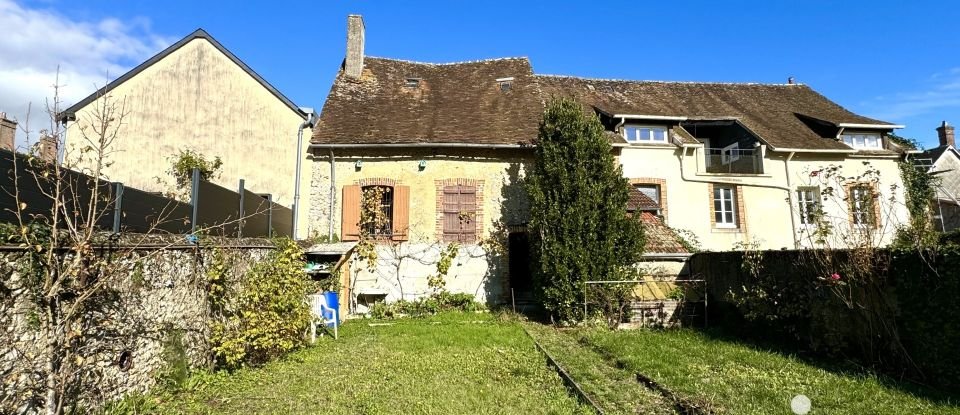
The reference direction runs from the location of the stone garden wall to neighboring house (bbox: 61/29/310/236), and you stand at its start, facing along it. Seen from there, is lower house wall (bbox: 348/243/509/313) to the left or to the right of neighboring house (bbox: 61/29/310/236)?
right

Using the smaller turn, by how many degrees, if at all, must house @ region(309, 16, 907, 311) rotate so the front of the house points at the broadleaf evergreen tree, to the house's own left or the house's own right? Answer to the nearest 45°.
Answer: approximately 45° to the house's own left

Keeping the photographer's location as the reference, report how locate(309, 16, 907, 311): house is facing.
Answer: facing the viewer

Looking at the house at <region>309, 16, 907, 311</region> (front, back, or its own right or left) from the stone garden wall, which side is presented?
front

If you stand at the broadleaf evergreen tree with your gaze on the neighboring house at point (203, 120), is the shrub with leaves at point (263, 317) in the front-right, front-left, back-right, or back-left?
front-left

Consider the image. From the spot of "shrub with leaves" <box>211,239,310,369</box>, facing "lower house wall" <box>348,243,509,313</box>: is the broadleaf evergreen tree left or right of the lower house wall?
right

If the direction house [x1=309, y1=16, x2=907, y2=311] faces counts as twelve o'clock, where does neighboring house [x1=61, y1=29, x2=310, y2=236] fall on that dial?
The neighboring house is roughly at 2 o'clock from the house.
